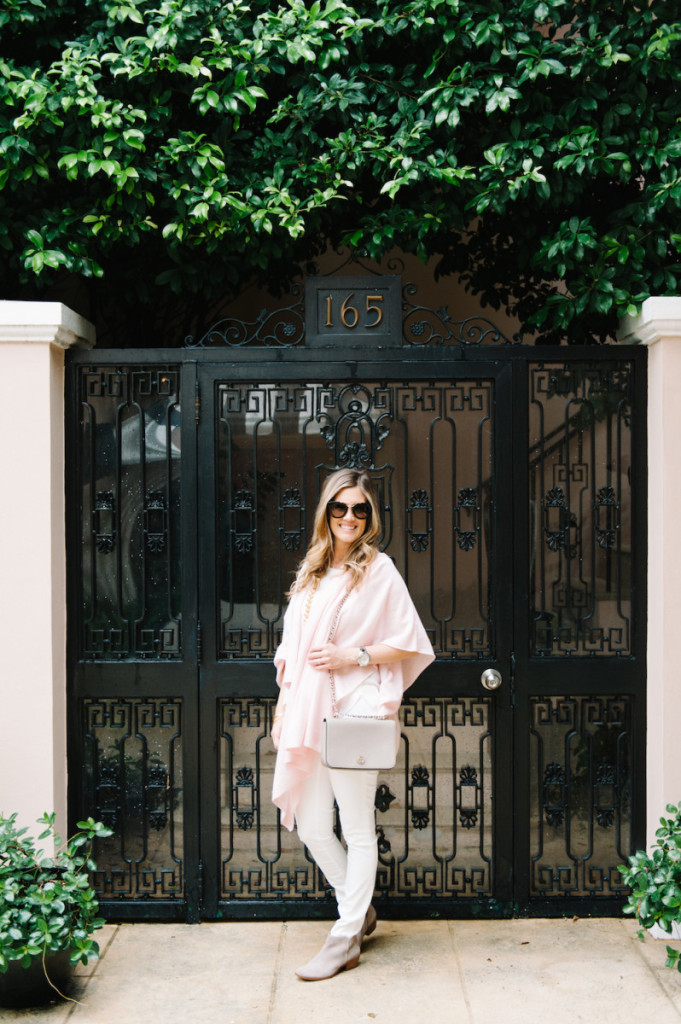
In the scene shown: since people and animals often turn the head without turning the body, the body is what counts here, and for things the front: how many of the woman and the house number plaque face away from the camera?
0

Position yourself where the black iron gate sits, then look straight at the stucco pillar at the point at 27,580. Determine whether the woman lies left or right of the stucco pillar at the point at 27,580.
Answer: left

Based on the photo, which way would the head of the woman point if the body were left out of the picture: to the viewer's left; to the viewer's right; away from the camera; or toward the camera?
toward the camera

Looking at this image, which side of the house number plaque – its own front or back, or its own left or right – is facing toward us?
front

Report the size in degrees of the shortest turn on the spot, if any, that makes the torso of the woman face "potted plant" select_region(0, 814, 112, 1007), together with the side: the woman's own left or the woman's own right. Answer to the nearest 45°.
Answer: approximately 45° to the woman's own right

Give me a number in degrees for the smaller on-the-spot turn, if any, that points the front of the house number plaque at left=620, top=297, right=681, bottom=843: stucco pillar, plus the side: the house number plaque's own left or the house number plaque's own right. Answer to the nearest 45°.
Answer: approximately 90° to the house number plaque's own left

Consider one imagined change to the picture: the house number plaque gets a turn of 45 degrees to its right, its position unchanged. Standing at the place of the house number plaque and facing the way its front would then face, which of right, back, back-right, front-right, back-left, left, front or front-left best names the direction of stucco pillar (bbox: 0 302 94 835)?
front-right

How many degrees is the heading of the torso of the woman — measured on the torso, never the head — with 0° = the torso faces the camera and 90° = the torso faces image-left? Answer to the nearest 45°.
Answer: approximately 45°

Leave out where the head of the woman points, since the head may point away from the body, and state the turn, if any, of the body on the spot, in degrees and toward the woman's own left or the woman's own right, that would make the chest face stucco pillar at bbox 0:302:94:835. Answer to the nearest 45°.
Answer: approximately 45° to the woman's own right
